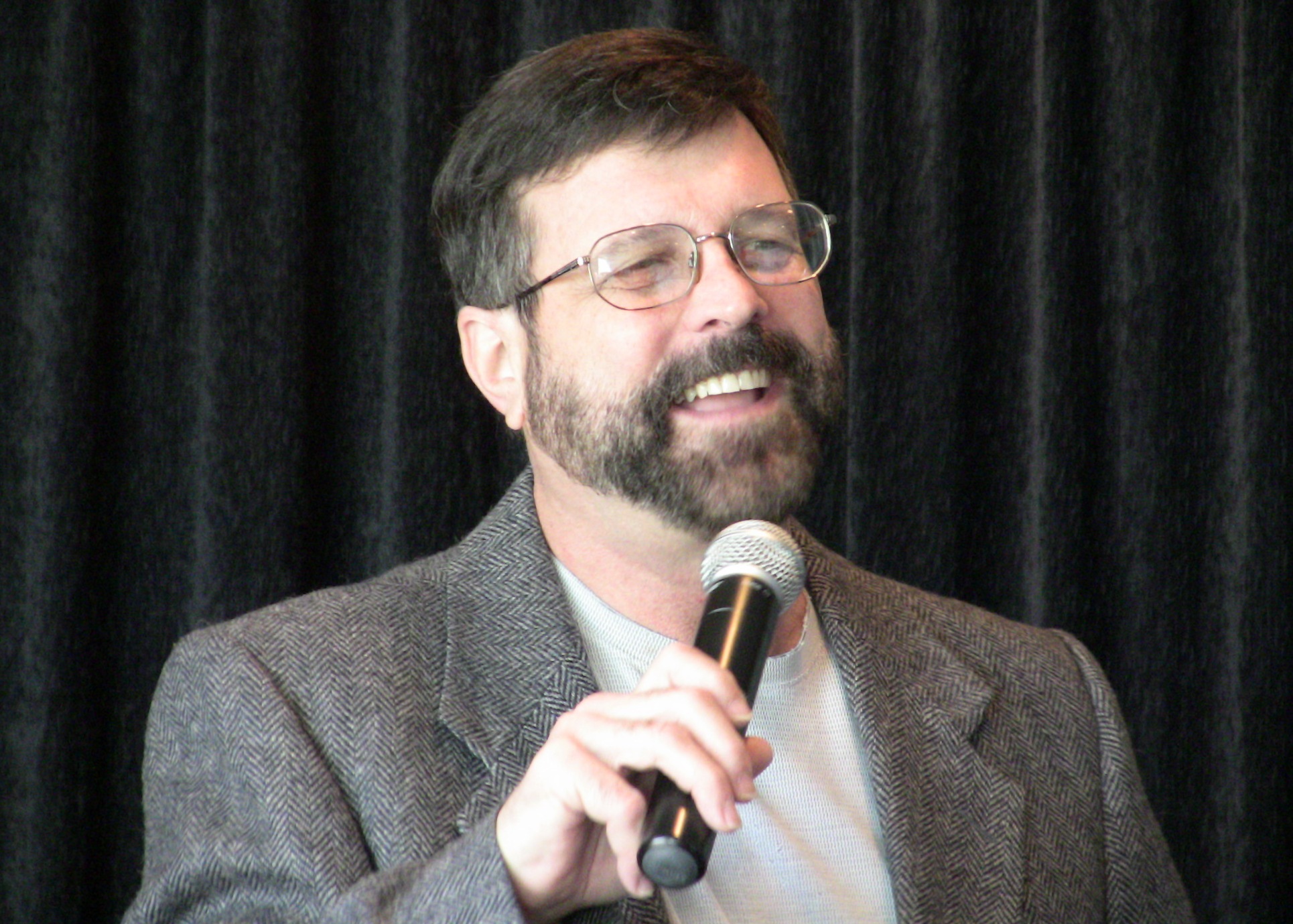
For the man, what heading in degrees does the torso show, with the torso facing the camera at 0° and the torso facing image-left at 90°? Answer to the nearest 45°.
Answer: approximately 315°
